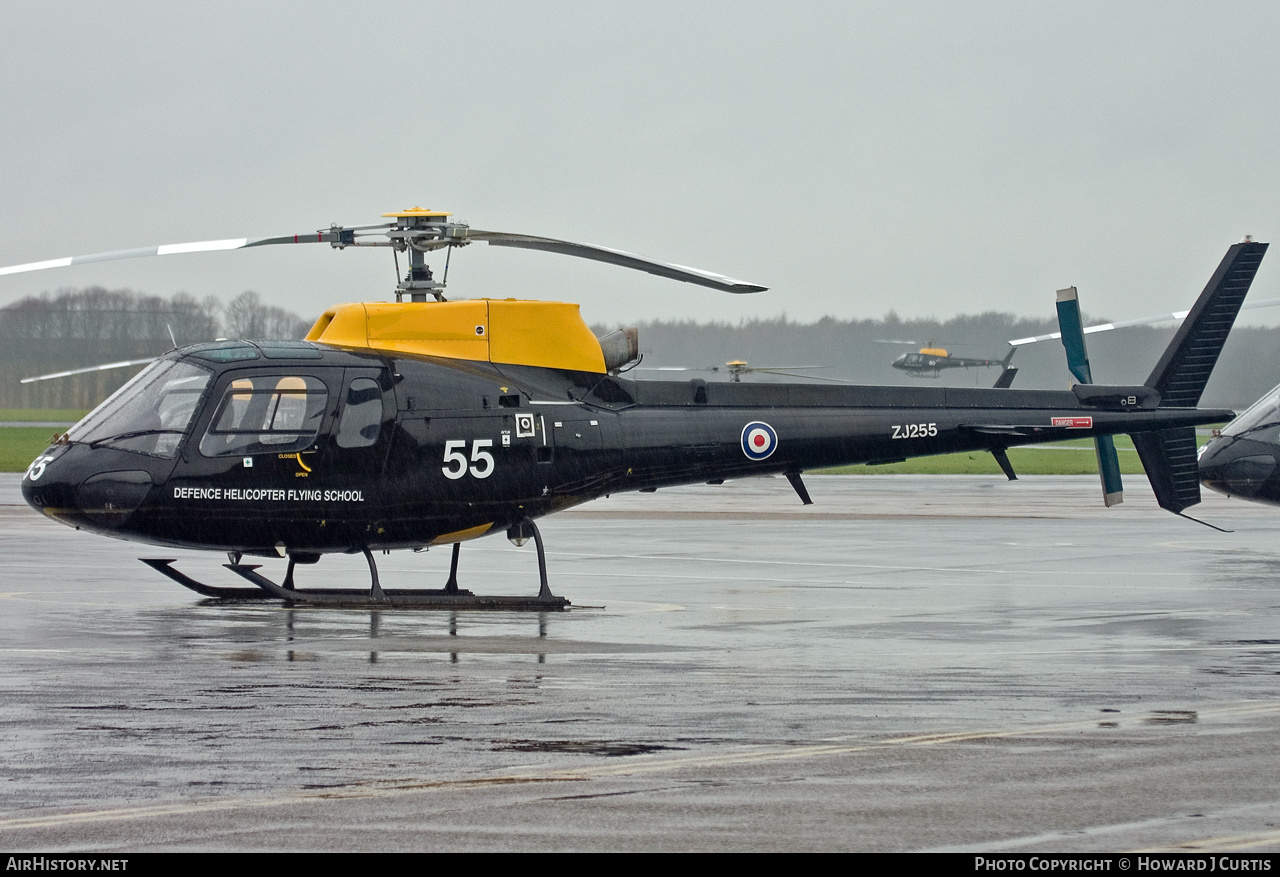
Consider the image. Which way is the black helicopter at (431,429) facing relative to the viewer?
to the viewer's left
